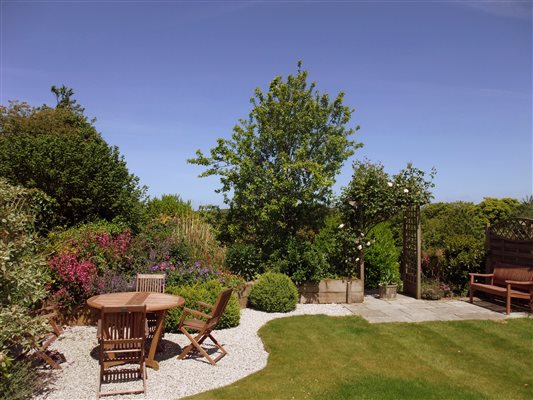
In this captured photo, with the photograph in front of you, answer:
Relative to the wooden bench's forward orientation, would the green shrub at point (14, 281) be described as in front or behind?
in front

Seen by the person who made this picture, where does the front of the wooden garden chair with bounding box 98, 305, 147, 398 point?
facing away from the viewer

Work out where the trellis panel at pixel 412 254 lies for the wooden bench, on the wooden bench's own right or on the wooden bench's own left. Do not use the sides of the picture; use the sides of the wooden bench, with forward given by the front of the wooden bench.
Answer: on the wooden bench's own right

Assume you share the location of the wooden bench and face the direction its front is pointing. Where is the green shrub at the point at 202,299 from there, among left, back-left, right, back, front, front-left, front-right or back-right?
front

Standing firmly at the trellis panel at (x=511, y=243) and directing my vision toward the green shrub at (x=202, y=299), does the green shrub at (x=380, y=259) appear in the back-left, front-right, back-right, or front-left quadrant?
front-right

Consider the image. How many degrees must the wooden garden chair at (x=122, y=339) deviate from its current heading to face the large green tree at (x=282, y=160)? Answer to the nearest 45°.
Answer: approximately 45° to its right

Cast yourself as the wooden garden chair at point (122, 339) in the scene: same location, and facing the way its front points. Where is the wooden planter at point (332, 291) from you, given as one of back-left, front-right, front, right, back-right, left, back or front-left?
front-right

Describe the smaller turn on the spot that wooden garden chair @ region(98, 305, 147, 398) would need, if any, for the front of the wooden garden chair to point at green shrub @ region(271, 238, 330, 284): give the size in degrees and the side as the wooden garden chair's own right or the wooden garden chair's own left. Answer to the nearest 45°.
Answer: approximately 45° to the wooden garden chair's own right

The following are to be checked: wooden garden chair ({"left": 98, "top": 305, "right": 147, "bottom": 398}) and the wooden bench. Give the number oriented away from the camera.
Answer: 1

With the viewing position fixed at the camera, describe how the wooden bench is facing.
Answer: facing the viewer and to the left of the viewer

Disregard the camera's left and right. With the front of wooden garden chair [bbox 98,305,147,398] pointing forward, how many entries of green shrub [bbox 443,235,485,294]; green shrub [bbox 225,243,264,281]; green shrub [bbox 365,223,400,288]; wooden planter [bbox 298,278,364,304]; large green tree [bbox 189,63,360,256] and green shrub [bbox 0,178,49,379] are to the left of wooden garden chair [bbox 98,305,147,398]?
1

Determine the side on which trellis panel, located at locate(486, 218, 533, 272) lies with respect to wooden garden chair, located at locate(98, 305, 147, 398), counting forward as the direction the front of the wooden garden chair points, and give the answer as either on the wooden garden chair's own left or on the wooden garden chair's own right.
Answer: on the wooden garden chair's own right

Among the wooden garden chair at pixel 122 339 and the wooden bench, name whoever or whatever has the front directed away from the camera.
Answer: the wooden garden chair

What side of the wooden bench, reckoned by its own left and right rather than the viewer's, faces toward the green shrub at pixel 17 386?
front

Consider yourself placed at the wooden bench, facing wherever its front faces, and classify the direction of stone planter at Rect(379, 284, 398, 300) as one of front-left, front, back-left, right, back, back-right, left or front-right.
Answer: front-right

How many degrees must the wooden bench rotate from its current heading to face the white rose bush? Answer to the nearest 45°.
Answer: approximately 45° to its right
